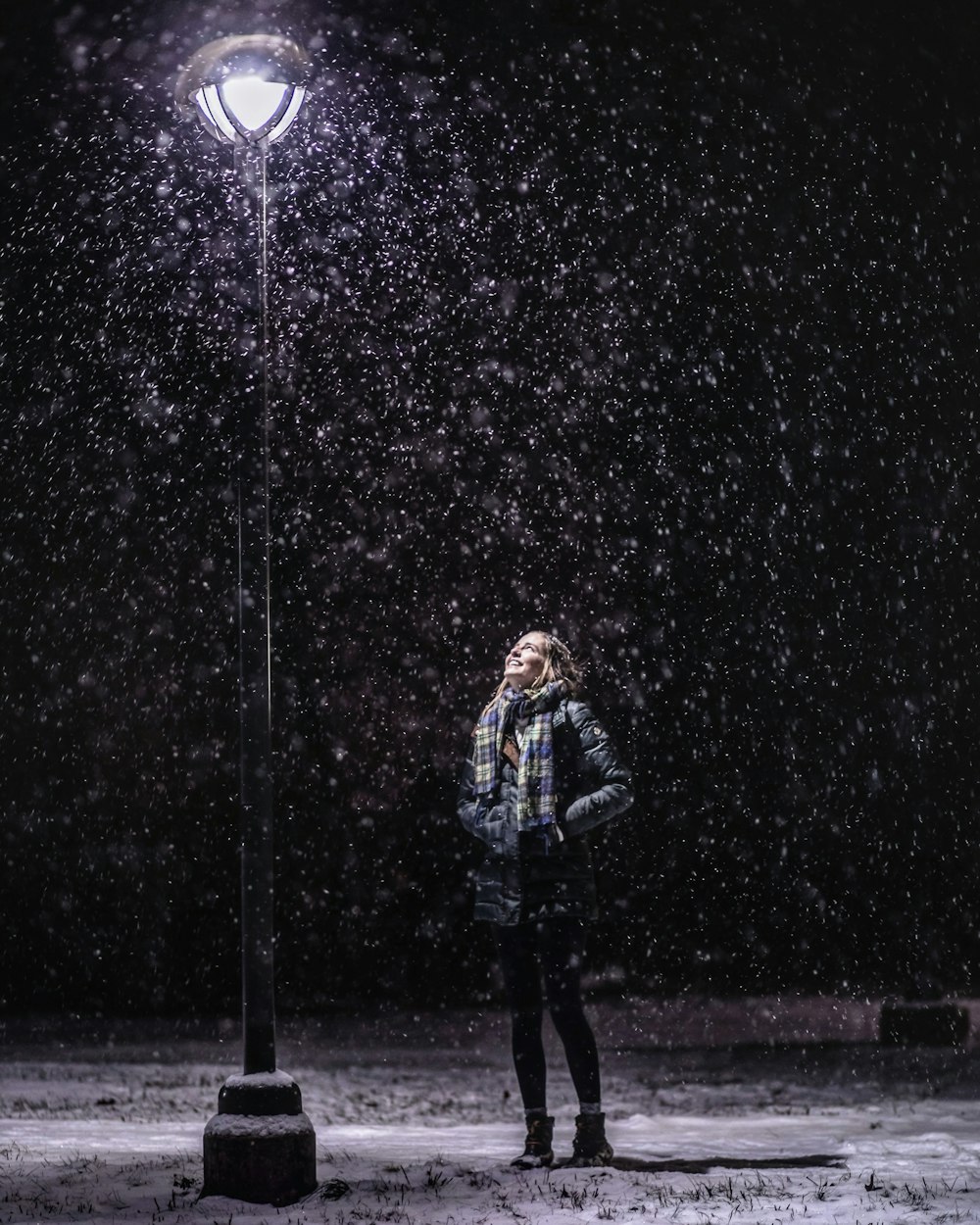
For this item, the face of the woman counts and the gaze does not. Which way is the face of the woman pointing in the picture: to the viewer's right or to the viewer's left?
to the viewer's left

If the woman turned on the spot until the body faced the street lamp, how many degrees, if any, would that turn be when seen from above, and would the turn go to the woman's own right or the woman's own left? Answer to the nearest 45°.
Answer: approximately 45° to the woman's own right
